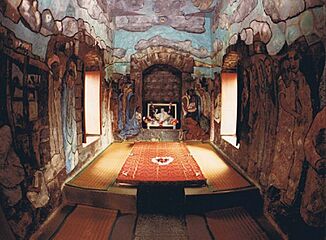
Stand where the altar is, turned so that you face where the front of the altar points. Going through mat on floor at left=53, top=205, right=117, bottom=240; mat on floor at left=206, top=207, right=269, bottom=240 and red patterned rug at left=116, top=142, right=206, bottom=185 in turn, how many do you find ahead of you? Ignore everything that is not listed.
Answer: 3

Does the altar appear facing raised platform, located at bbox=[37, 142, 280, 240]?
yes

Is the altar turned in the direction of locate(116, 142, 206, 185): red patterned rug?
yes

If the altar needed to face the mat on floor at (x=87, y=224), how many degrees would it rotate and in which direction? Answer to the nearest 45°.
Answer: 0° — it already faces it

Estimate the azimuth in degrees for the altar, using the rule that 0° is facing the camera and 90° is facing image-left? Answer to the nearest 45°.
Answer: approximately 0°
